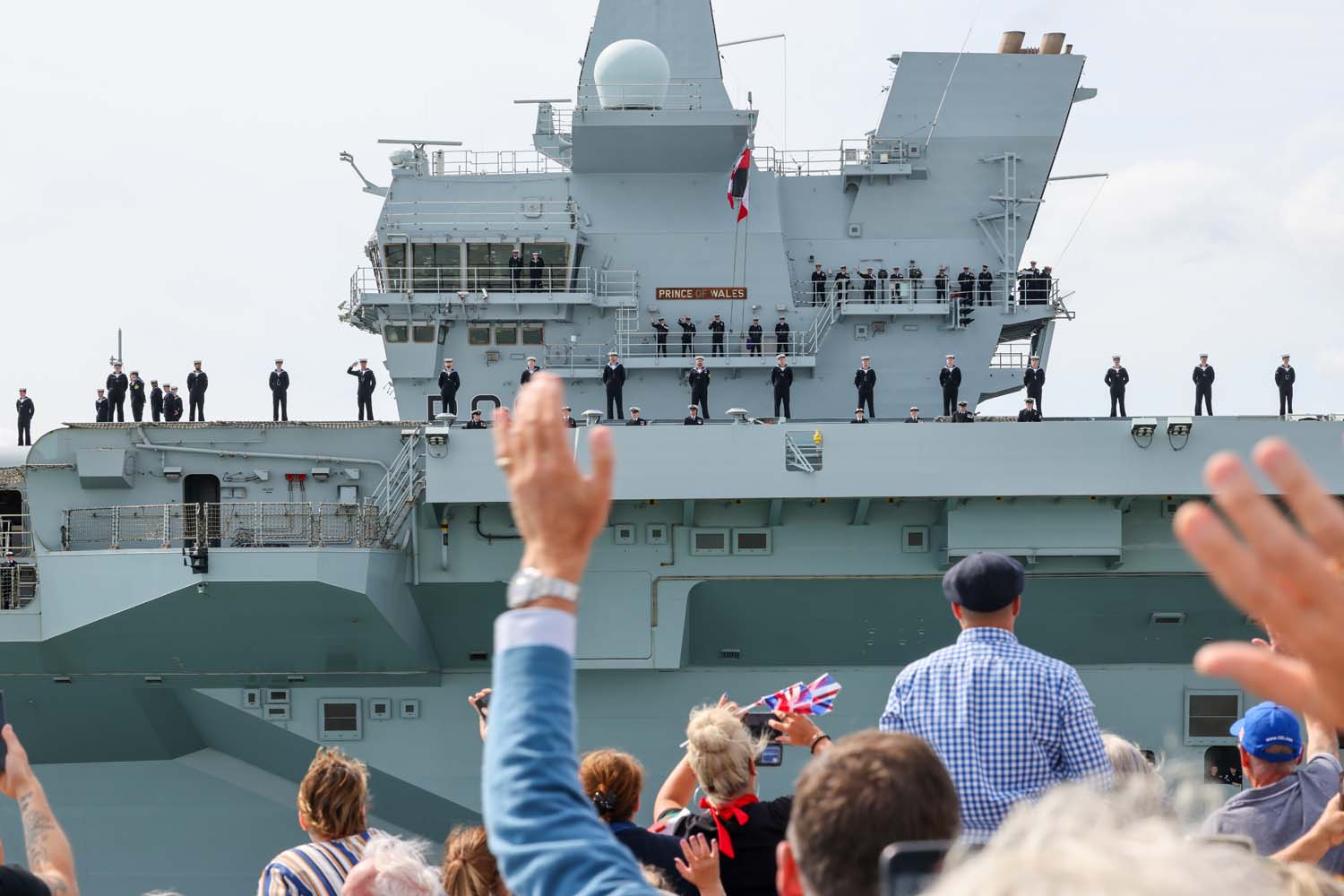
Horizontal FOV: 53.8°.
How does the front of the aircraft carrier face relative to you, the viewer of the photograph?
facing to the left of the viewer

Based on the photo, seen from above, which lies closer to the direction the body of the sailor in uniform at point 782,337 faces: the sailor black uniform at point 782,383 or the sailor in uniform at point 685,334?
the sailor black uniform

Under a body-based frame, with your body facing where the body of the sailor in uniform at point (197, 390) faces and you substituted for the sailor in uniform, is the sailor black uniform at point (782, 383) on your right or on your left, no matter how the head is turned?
on your left

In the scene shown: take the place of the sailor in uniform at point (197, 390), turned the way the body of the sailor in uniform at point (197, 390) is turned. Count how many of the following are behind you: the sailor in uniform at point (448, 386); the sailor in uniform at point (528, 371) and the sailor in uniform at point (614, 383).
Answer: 0

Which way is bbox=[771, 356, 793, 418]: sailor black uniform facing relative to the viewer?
toward the camera

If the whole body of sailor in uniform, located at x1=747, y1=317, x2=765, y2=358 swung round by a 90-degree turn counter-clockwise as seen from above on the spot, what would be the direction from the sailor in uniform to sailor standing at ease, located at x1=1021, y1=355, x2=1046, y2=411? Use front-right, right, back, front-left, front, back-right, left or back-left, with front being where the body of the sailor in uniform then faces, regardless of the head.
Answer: front

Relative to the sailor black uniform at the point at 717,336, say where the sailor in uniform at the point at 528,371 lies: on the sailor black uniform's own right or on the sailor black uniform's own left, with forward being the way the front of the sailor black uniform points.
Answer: on the sailor black uniform's own right

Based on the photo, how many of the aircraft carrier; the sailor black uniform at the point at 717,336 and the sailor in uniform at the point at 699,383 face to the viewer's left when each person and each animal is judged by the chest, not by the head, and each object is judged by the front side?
1

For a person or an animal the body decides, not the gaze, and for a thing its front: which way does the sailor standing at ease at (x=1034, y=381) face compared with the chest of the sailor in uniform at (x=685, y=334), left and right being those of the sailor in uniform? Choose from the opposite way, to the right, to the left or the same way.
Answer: the same way

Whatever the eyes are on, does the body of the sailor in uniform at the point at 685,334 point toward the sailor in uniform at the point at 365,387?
no

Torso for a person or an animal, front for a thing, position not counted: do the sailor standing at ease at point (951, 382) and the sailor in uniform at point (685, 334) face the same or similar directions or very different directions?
same or similar directions

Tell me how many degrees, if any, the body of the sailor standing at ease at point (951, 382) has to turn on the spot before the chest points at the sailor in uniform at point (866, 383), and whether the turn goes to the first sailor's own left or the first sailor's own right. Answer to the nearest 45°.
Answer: approximately 90° to the first sailor's own right

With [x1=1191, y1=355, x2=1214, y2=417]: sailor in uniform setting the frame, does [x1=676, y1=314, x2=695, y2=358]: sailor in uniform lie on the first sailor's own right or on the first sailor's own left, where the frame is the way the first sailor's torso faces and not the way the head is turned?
on the first sailor's own right

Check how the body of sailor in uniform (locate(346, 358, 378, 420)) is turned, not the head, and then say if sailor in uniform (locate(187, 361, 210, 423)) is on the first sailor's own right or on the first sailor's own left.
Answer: on the first sailor's own right

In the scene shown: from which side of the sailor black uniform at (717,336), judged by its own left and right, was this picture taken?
front

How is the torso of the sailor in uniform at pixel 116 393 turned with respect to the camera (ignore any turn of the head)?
toward the camera

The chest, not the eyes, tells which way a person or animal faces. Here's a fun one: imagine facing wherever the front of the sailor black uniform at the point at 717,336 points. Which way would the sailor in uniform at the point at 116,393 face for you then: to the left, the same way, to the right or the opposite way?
the same way

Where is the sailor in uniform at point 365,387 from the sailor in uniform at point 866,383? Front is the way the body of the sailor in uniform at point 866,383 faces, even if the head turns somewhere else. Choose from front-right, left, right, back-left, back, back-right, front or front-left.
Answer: right
